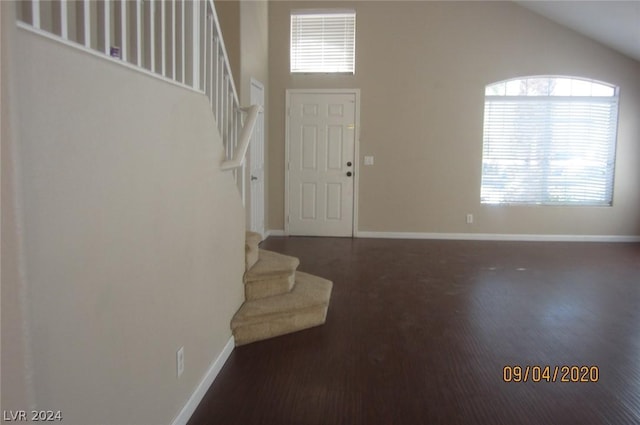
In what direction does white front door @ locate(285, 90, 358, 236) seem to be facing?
toward the camera

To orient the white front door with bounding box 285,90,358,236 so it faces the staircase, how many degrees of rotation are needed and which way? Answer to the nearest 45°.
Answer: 0° — it already faces it

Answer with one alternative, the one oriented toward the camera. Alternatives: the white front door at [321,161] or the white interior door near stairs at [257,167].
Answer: the white front door at [321,161]

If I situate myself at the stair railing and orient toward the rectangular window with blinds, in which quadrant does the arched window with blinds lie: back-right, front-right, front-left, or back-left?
front-right

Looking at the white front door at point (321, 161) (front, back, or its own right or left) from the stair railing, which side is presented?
front

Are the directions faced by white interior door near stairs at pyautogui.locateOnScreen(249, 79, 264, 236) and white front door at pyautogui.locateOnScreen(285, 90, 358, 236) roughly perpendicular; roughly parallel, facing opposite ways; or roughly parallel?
roughly perpendicular

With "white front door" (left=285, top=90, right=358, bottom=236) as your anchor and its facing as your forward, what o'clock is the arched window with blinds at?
The arched window with blinds is roughly at 9 o'clock from the white front door.

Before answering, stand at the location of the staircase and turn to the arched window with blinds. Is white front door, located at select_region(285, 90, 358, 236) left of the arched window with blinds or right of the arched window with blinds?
left

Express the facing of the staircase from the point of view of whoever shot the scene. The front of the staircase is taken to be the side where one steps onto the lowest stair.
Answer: facing the viewer and to the right of the viewer

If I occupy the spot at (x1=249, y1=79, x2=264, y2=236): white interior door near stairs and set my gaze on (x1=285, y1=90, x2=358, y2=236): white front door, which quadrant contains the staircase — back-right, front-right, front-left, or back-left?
back-right

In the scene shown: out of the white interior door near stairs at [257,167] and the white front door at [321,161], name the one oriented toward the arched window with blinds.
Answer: the white interior door near stairs at [257,167]

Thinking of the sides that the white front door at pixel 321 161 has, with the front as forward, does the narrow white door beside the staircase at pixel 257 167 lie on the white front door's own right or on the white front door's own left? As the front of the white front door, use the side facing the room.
on the white front door's own right

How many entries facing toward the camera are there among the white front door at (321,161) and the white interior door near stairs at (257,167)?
1

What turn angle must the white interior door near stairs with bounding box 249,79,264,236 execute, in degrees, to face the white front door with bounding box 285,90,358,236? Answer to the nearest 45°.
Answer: approximately 45° to its left

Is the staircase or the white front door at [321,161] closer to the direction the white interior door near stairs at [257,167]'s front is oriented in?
the white front door
